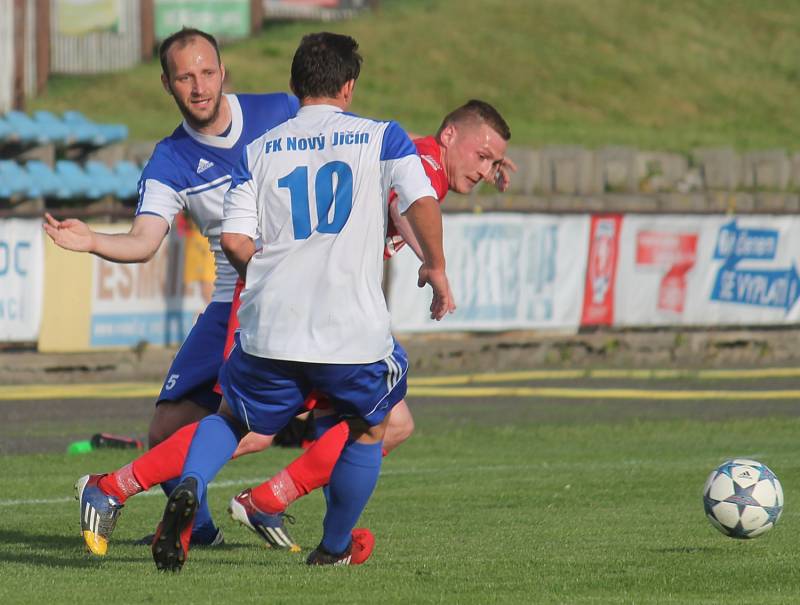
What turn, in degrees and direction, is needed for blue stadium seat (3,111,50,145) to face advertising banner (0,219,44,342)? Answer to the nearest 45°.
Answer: approximately 45° to its right

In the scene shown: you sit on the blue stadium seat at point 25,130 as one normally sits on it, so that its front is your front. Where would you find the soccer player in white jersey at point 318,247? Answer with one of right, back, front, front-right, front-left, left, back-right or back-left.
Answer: front-right

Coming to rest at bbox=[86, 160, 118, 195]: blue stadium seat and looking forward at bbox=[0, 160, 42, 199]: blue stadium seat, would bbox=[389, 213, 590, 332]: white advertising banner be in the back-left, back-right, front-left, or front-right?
back-left

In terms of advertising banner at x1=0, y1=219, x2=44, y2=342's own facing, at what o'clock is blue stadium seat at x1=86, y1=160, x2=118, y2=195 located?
The blue stadium seat is roughly at 7 o'clock from the advertising banner.

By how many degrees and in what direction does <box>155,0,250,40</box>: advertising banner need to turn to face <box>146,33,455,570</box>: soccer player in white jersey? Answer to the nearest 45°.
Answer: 0° — it already faces them

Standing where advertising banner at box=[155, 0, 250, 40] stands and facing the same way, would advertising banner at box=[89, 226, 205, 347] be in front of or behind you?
in front

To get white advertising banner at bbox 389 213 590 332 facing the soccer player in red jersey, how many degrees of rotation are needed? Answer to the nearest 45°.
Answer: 0° — it already faces them

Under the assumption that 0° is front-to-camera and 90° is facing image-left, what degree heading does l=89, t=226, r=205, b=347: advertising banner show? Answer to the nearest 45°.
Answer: approximately 0°

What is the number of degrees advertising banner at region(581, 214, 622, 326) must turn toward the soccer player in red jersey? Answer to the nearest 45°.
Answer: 0° — it already faces them

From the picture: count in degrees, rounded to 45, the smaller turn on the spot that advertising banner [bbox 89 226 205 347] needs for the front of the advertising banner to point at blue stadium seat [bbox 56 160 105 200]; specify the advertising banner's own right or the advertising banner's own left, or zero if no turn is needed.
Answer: approximately 135° to the advertising banner's own right
